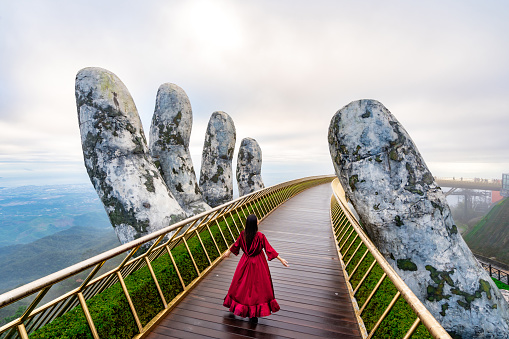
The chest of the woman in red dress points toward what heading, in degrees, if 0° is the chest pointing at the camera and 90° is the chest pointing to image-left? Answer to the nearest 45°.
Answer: approximately 180°
